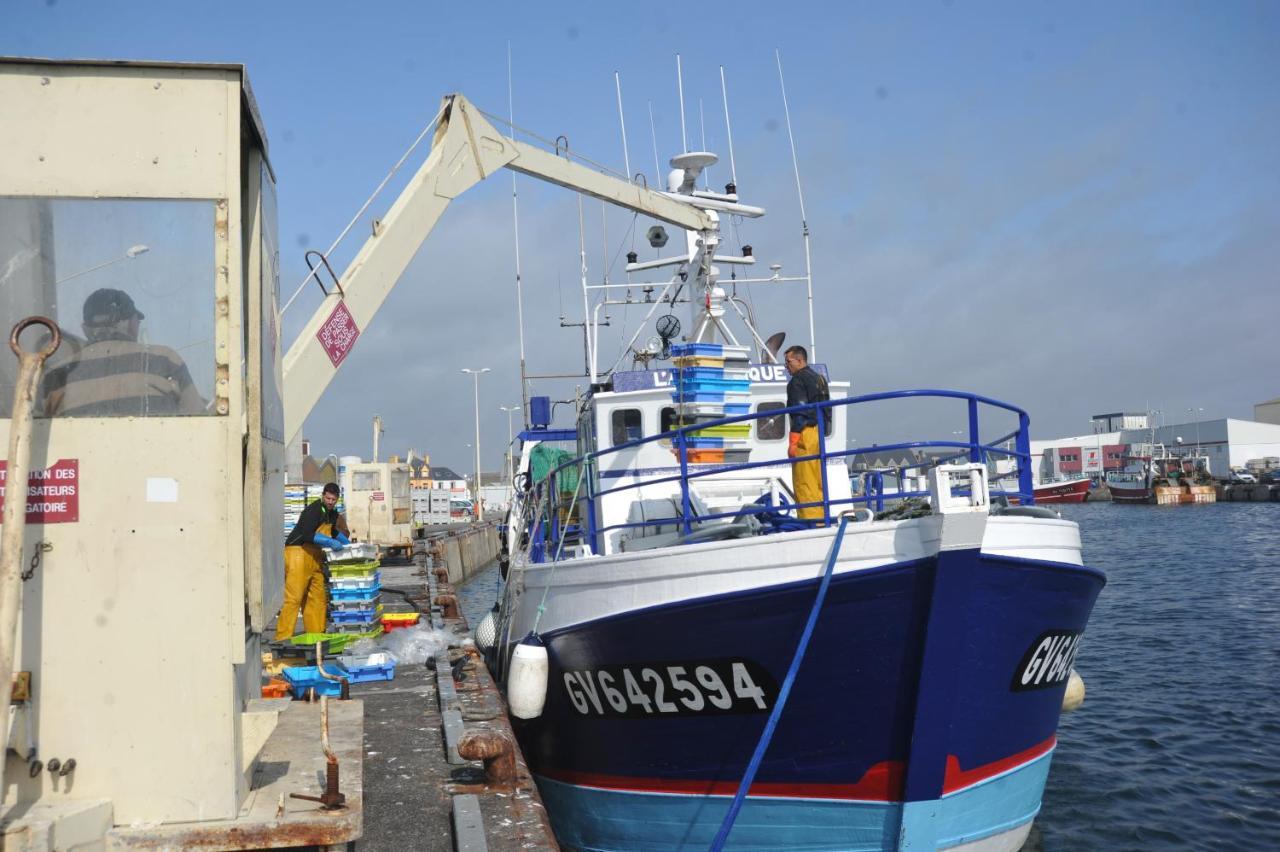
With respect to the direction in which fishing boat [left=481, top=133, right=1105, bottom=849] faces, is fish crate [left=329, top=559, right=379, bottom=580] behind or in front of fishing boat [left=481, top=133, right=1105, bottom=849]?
behind

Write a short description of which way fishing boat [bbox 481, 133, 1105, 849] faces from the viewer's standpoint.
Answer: facing the viewer and to the right of the viewer
